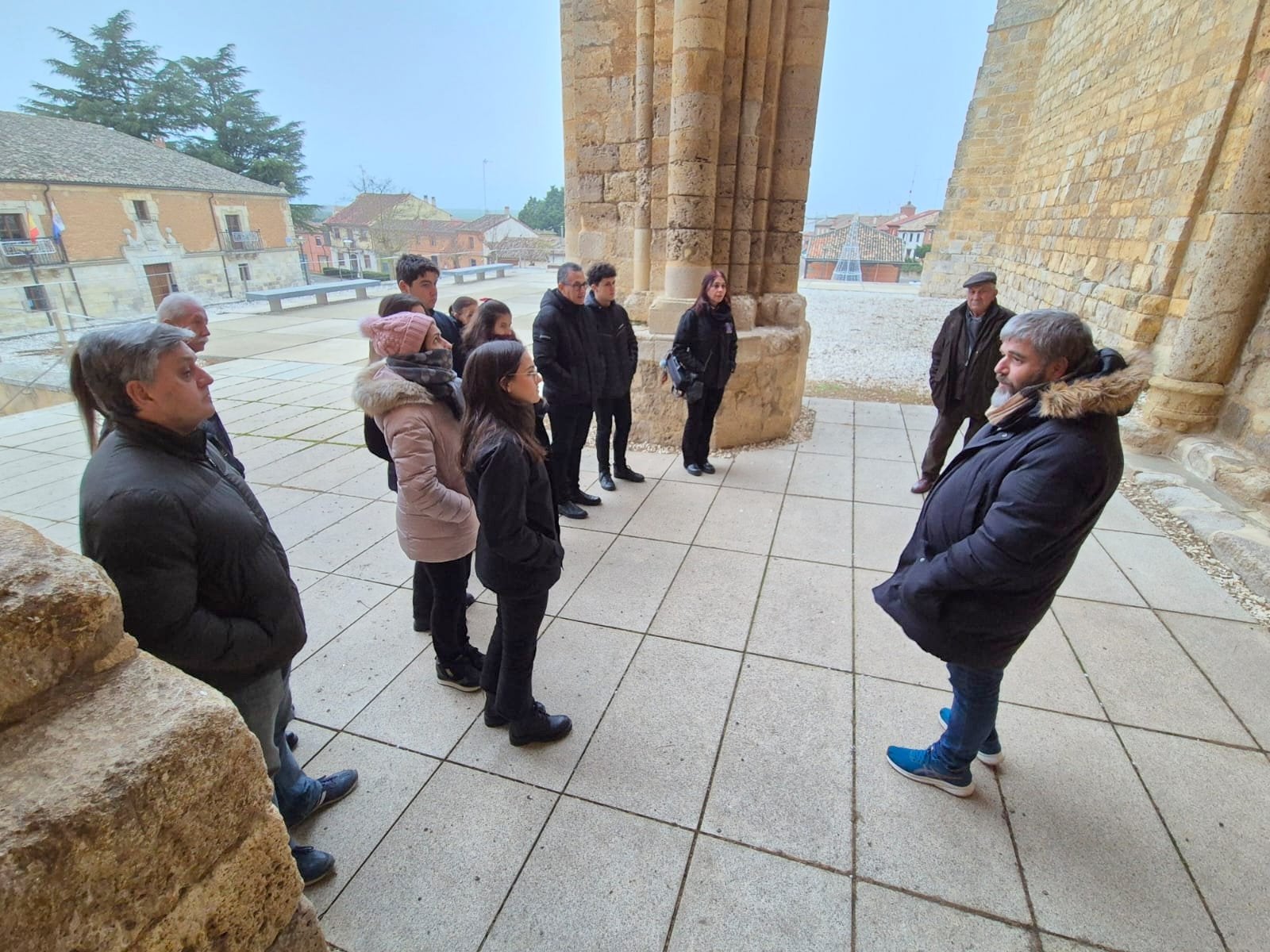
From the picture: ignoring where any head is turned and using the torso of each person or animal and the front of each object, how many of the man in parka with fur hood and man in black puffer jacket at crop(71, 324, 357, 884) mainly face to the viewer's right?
1

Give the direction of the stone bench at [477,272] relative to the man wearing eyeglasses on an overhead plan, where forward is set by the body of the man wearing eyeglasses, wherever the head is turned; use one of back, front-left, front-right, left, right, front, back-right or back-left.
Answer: back-left

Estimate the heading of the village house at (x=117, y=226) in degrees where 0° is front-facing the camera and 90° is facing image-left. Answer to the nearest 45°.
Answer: approximately 315°

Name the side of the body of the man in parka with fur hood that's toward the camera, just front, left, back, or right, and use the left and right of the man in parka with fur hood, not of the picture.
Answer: left

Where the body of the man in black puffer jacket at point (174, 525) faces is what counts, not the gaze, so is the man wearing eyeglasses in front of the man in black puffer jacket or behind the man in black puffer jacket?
in front

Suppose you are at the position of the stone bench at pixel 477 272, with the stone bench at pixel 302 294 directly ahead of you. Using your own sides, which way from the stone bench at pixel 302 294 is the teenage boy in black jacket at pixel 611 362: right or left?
left

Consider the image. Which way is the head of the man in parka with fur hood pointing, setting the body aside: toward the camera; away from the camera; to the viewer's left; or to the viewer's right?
to the viewer's left

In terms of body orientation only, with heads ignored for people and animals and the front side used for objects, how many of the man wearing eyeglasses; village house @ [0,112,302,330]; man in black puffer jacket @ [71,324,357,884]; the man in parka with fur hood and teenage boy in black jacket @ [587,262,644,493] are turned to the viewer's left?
1

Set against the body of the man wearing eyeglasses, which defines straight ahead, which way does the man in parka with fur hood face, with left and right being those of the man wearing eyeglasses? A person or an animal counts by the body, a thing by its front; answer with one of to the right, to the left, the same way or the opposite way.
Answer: the opposite way

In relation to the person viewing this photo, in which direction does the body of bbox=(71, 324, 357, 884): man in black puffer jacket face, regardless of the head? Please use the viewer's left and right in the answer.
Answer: facing to the right of the viewer

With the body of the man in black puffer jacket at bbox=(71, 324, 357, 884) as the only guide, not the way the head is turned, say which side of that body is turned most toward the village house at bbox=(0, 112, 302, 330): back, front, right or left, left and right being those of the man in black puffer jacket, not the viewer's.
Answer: left

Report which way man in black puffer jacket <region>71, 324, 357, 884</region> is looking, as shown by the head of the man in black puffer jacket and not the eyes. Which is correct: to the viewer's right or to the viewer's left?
to the viewer's right

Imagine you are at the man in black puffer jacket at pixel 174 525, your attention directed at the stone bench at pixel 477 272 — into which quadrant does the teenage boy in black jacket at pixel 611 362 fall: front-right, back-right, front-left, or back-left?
front-right

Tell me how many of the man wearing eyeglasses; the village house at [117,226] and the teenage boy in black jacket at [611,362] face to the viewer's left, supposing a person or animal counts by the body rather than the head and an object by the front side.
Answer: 0

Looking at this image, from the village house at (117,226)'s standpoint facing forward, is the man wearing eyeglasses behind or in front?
in front

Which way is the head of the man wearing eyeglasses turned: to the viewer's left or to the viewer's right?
to the viewer's right

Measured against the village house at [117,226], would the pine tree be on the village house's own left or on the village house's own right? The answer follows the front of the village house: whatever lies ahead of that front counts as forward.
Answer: on the village house's own left

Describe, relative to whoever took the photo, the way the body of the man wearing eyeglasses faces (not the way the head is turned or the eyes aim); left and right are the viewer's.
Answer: facing the viewer and to the right of the viewer

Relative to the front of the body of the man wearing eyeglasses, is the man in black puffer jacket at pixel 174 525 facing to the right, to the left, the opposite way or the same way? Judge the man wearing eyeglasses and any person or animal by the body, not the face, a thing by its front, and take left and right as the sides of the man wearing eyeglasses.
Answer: to the left
